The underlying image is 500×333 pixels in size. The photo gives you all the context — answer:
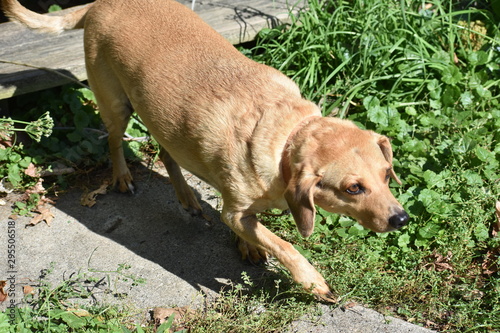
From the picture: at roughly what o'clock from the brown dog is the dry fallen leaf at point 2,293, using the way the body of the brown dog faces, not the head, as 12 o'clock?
The dry fallen leaf is roughly at 4 o'clock from the brown dog.

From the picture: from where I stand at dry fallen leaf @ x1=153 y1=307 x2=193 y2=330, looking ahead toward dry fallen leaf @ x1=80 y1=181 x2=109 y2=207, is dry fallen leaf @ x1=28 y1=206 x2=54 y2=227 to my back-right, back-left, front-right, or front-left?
front-left

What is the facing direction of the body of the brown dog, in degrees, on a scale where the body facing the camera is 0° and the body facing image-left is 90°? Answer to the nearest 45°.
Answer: approximately 315°

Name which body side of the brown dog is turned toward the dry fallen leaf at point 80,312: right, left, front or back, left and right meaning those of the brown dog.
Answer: right

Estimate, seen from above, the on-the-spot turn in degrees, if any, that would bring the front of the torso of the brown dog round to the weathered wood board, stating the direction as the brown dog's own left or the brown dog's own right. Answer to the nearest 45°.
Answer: approximately 180°
